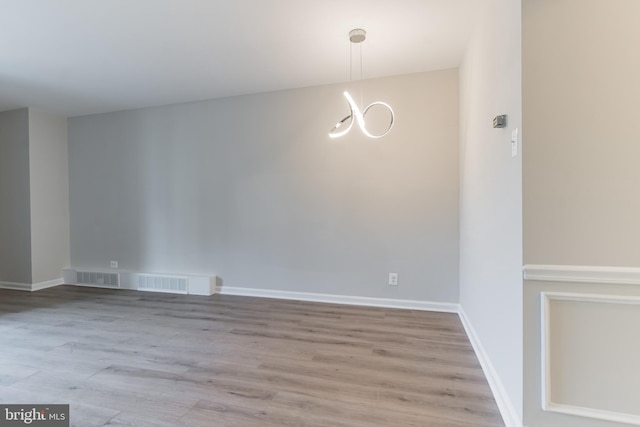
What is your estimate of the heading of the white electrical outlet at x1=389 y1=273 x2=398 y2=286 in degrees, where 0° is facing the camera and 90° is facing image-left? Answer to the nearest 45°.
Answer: approximately 0°

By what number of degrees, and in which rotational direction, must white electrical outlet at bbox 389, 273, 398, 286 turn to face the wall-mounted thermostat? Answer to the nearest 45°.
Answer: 0° — it already faces it
